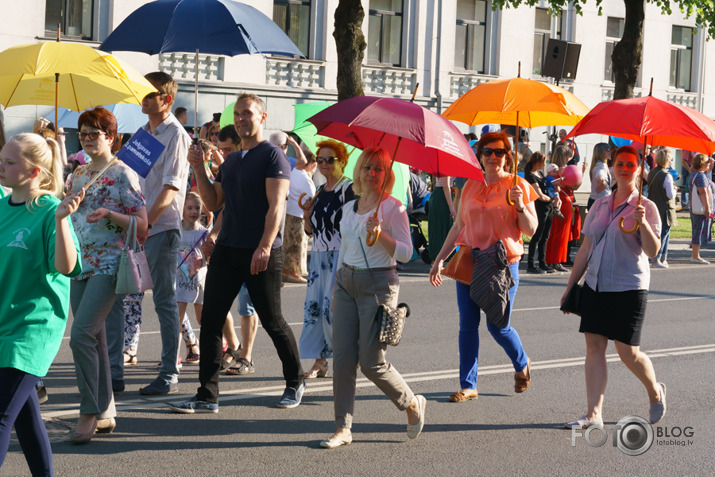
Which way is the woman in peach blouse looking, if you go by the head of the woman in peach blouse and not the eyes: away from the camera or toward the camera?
toward the camera

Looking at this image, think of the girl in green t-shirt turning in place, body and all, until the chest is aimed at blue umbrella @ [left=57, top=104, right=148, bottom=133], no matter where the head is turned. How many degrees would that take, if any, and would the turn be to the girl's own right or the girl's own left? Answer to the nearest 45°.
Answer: approximately 135° to the girl's own right

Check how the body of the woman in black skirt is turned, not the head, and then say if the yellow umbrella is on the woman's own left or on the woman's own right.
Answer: on the woman's own right

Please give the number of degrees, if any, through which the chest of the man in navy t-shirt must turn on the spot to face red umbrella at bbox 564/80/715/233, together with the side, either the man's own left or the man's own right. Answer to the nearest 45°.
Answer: approximately 135° to the man's own left

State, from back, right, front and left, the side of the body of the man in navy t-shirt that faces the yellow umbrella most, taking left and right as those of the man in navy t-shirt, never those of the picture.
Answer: right

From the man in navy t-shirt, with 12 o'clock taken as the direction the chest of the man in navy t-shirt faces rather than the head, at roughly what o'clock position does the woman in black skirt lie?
The woman in black skirt is roughly at 8 o'clock from the man in navy t-shirt.

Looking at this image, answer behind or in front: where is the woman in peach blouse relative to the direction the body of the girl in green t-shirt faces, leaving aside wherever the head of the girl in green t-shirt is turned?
behind

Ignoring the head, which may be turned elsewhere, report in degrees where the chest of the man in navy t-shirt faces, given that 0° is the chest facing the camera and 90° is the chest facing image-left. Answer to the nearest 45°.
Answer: approximately 45°

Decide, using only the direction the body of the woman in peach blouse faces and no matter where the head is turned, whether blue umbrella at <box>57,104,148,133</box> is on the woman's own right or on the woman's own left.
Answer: on the woman's own right

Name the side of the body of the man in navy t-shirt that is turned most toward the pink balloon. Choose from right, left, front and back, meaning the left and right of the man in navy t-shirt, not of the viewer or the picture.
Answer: back

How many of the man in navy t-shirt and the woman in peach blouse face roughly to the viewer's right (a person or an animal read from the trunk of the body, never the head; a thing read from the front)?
0

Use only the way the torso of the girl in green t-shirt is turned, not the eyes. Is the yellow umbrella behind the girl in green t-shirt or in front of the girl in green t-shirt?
behind

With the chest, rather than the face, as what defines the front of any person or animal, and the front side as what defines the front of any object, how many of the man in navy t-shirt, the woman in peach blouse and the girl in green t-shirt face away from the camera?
0

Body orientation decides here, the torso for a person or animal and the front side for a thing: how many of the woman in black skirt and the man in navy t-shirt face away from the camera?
0
